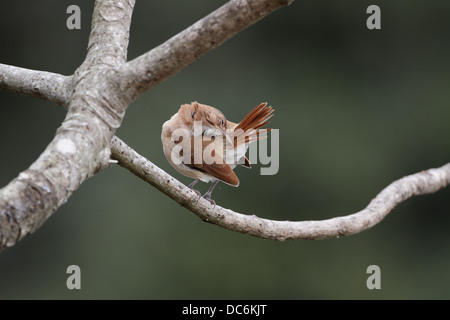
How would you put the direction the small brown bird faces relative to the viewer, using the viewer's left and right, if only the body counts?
facing to the left of the viewer
